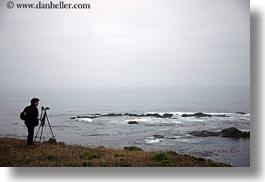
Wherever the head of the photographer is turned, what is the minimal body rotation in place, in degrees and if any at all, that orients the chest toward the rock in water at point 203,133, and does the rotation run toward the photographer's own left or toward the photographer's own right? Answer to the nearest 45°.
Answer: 0° — they already face it

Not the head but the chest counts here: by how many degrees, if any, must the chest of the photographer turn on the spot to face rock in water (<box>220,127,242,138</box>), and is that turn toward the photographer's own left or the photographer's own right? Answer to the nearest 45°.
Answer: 0° — they already face it

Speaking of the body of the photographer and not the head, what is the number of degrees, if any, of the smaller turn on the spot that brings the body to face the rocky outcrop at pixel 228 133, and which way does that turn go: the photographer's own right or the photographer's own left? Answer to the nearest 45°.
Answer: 0° — they already face it

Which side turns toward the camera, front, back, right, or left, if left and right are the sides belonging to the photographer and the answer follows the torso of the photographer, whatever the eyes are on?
right
